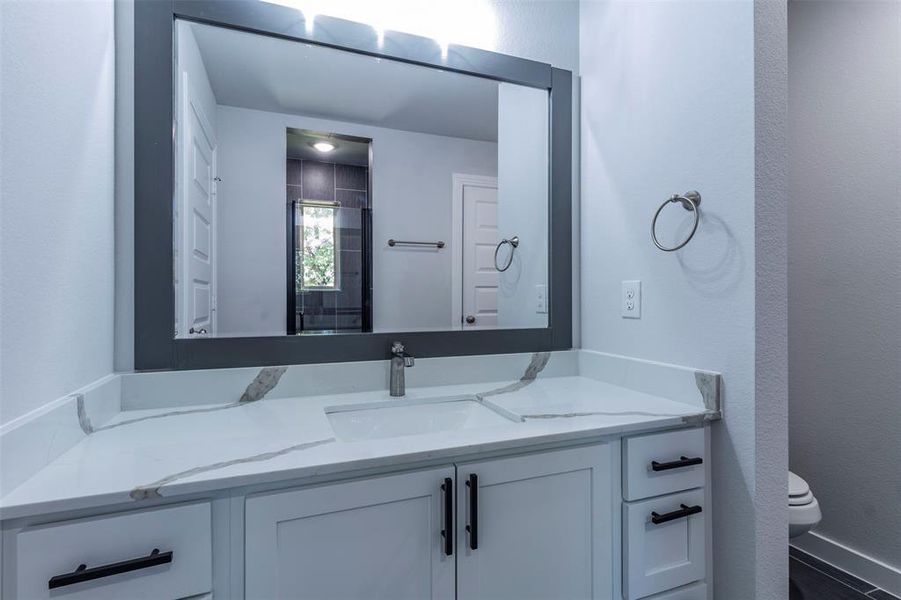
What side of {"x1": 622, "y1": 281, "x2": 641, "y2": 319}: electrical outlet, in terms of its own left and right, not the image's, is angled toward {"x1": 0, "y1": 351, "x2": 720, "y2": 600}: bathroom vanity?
front

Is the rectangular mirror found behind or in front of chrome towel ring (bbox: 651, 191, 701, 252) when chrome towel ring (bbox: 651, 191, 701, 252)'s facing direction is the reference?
in front

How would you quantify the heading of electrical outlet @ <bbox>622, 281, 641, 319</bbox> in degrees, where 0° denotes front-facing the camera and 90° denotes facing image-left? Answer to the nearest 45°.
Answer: approximately 45°

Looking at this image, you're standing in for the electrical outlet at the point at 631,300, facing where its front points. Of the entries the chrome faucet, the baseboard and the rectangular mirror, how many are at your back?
1

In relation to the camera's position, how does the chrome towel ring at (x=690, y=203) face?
facing the viewer and to the left of the viewer
